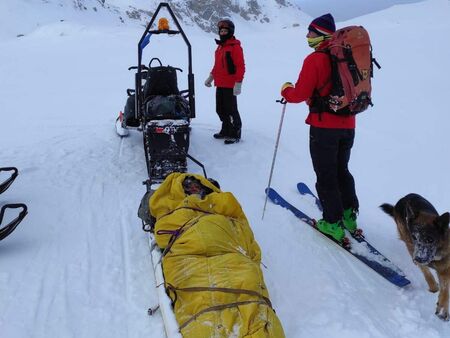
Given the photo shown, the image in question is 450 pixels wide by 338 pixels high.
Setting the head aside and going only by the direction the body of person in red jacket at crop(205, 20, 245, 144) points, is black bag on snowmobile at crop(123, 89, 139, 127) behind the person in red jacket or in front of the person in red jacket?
in front

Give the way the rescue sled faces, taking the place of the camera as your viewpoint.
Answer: facing away from the viewer

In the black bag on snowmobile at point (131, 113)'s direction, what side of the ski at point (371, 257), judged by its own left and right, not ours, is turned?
front

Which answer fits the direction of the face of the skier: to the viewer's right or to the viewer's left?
to the viewer's left

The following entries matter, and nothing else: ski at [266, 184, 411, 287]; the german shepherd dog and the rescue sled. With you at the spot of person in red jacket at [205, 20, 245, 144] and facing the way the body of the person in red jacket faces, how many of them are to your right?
0

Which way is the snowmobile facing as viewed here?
away from the camera

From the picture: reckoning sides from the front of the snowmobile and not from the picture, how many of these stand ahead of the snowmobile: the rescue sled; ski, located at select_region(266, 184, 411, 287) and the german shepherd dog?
0

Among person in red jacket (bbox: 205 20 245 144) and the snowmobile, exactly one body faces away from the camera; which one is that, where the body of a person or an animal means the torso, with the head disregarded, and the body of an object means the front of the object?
the snowmobile

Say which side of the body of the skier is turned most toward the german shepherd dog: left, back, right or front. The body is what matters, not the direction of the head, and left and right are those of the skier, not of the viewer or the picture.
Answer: back

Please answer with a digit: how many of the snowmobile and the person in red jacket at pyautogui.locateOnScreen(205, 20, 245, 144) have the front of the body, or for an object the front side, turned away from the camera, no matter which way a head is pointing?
1

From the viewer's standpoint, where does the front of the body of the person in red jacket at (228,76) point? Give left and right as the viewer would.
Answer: facing the viewer and to the left of the viewer

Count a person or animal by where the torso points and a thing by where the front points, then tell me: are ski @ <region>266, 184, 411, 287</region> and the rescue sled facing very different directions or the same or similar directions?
same or similar directions

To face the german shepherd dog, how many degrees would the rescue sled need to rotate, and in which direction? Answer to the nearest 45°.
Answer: approximately 90° to its right

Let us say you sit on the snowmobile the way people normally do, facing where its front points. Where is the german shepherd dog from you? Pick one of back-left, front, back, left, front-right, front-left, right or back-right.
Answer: back-right

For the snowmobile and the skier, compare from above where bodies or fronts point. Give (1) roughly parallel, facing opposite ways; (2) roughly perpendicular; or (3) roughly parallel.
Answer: roughly parallel

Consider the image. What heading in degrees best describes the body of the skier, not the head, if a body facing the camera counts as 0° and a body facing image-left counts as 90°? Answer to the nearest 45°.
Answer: approximately 135°
